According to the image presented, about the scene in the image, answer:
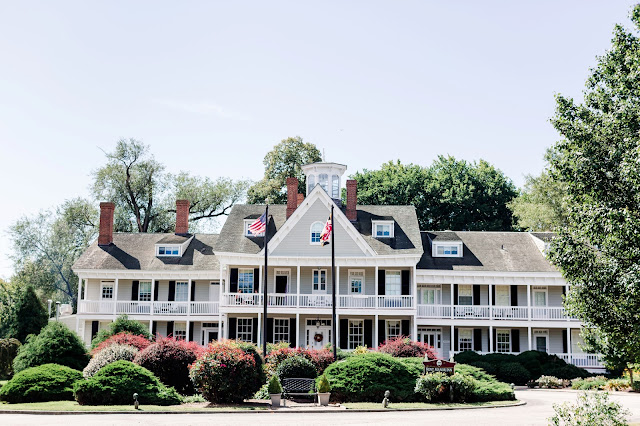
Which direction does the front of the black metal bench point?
toward the camera

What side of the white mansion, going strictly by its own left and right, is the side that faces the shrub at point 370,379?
front

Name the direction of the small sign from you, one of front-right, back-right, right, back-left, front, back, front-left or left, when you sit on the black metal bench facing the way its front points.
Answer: left

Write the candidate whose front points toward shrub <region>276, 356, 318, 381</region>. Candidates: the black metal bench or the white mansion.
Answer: the white mansion

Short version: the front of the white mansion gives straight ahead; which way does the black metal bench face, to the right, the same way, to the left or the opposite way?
the same way

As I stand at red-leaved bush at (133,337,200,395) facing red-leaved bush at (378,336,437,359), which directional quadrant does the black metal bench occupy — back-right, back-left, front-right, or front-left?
front-right

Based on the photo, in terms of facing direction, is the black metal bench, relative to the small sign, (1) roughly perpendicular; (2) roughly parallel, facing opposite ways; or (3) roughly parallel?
roughly parallel

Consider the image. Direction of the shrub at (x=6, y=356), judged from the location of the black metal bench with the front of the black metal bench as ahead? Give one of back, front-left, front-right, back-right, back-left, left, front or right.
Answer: back-right

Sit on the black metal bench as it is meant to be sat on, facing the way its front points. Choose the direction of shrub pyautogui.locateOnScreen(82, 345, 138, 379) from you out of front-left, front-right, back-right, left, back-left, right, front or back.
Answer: right

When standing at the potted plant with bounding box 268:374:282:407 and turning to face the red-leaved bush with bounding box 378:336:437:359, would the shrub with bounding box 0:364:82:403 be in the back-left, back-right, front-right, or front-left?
back-left

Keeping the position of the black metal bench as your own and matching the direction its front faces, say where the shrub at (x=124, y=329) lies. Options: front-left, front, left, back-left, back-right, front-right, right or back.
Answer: back-right

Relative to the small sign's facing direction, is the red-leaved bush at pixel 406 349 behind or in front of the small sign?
behind

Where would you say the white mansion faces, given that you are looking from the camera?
facing the viewer

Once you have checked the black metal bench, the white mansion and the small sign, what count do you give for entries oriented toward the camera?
3
